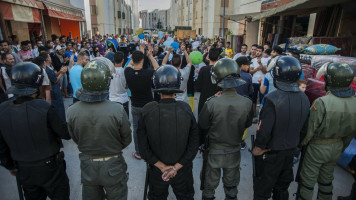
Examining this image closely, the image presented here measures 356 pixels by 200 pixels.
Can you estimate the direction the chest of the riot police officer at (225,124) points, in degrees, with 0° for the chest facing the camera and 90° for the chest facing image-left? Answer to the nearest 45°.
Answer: approximately 180°

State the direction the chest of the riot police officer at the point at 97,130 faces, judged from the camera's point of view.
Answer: away from the camera

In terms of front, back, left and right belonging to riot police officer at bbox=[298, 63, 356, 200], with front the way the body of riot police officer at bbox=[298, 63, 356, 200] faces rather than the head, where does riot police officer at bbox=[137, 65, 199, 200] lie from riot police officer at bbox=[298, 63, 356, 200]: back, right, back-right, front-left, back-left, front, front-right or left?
left

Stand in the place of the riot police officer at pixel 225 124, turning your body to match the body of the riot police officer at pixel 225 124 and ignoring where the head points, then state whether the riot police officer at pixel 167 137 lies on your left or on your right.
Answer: on your left

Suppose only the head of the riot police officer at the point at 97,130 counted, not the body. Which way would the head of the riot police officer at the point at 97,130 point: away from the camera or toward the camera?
away from the camera

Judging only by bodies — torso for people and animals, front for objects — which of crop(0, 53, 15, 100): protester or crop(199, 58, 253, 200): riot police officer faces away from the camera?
the riot police officer

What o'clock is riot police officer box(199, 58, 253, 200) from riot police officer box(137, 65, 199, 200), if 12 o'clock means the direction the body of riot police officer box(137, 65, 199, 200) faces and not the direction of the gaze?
riot police officer box(199, 58, 253, 200) is roughly at 2 o'clock from riot police officer box(137, 65, 199, 200).

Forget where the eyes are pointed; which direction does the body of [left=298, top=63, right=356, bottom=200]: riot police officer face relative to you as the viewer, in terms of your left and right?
facing away from the viewer and to the left of the viewer

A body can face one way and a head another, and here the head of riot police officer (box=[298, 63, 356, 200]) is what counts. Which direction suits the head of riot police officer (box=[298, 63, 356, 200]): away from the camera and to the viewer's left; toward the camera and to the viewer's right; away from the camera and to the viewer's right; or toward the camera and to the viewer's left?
away from the camera and to the viewer's left

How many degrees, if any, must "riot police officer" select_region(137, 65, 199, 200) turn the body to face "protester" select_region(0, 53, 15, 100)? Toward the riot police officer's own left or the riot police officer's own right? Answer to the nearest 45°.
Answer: approximately 45° to the riot police officer's own left
